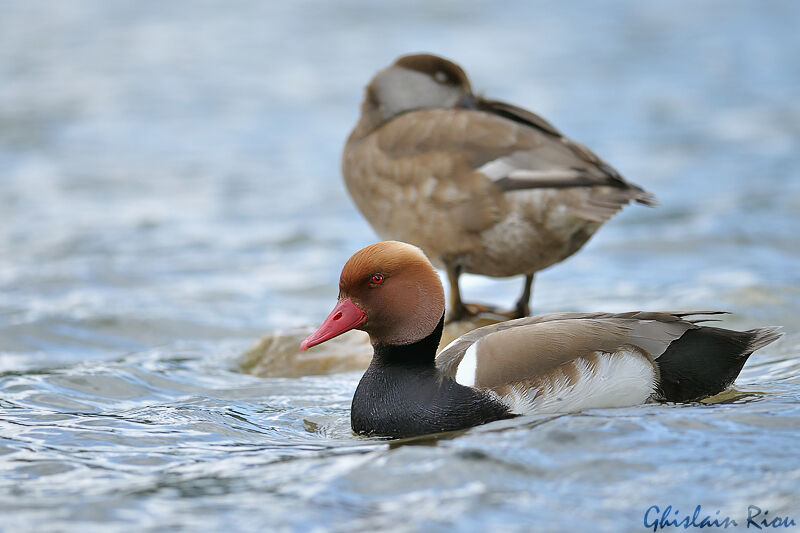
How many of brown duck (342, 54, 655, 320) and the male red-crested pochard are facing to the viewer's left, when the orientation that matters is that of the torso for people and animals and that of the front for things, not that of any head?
2

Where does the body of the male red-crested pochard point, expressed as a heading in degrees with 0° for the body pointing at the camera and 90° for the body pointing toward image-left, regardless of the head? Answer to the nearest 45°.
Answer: approximately 90°

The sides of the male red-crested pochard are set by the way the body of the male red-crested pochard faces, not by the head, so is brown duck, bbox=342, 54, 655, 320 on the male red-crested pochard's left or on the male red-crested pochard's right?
on the male red-crested pochard's right

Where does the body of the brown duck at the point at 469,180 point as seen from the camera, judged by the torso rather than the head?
to the viewer's left

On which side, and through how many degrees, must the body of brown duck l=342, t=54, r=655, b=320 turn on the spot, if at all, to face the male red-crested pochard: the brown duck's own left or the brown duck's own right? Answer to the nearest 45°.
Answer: approximately 90° to the brown duck's own left
